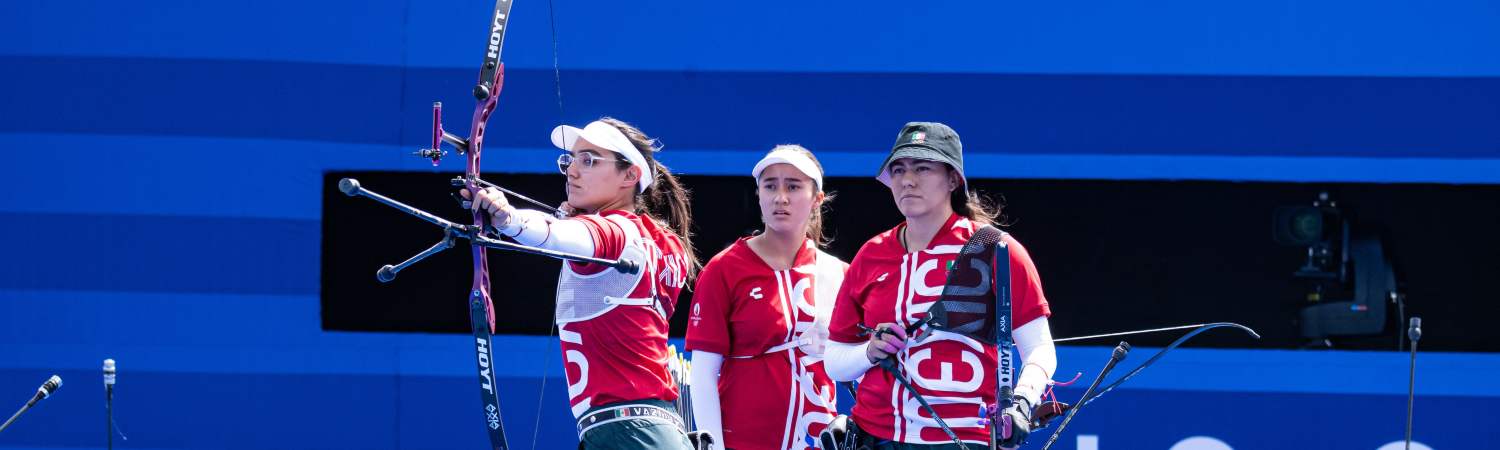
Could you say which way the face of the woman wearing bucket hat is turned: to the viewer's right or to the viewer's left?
to the viewer's left

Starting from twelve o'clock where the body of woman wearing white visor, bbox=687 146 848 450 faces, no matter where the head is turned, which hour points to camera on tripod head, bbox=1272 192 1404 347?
The camera on tripod head is roughly at 8 o'clock from the woman wearing white visor.

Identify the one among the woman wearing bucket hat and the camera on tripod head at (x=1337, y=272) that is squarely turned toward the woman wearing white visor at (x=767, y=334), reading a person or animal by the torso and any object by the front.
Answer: the camera on tripod head

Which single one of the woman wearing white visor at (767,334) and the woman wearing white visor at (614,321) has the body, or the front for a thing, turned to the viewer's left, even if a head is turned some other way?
the woman wearing white visor at (614,321)

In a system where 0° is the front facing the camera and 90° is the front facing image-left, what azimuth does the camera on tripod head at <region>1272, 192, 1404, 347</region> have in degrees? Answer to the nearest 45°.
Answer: approximately 45°

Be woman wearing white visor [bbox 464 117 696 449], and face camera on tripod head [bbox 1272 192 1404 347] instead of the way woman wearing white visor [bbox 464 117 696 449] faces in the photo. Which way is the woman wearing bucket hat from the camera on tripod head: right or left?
right

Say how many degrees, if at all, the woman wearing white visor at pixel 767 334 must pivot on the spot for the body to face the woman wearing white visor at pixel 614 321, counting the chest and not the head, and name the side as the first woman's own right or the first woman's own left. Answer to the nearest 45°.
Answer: approximately 45° to the first woman's own right

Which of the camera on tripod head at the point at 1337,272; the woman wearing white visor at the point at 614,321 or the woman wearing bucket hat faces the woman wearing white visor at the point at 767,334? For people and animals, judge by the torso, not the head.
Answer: the camera on tripod head

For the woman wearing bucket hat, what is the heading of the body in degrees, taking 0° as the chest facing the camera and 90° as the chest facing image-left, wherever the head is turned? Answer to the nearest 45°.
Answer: approximately 45°

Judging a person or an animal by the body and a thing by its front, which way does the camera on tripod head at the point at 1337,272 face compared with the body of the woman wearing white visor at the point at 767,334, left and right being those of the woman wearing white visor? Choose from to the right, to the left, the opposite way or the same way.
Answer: to the right

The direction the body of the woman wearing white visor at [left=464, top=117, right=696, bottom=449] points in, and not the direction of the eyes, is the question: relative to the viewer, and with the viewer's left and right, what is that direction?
facing to the left of the viewer

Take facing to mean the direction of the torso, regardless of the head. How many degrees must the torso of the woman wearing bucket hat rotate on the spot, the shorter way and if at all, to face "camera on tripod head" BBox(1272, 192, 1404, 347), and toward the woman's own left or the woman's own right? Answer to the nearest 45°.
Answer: approximately 180°

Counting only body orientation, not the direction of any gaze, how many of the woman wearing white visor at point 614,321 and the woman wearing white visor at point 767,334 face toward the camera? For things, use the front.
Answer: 1
